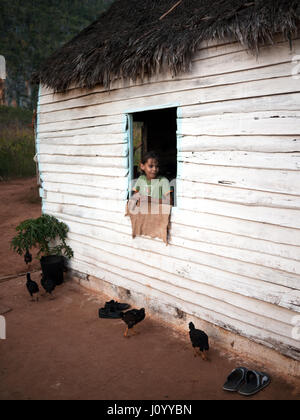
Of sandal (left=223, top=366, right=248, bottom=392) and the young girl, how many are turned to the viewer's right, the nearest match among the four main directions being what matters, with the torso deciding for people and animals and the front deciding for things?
0

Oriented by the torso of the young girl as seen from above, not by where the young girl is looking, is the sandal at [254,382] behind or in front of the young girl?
in front

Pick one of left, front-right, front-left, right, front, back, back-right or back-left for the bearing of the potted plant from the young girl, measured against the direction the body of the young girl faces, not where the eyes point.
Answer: back-right

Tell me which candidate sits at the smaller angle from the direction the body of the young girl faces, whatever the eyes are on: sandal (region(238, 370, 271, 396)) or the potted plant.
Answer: the sandal

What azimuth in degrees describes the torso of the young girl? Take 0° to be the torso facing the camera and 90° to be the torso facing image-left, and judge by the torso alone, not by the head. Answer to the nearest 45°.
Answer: approximately 0°

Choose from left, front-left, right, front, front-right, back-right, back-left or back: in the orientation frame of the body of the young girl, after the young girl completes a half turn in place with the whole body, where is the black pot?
front-left
